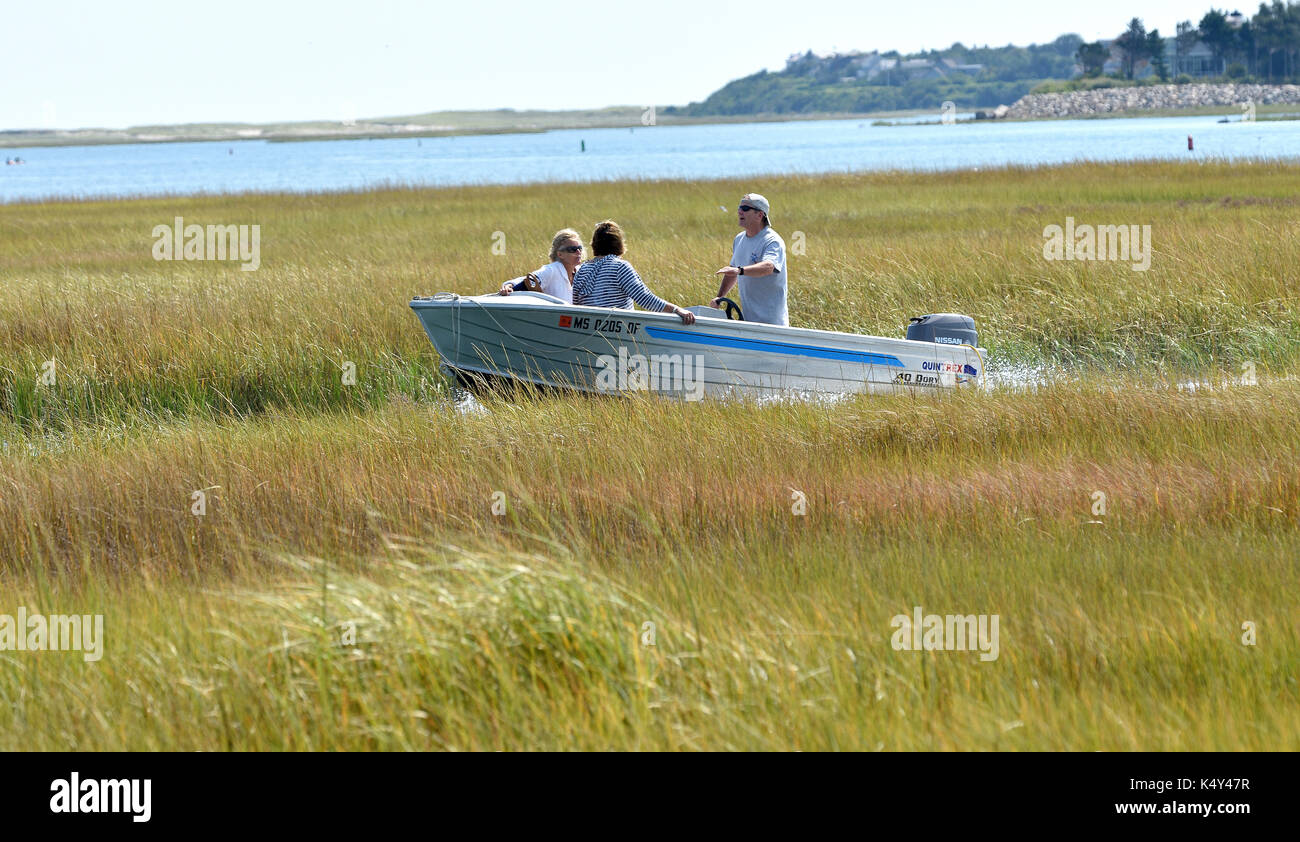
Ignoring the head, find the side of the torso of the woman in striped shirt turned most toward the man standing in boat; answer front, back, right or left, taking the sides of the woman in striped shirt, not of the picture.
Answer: right

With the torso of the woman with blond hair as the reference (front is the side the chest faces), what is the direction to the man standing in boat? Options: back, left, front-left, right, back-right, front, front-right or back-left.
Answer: front-left

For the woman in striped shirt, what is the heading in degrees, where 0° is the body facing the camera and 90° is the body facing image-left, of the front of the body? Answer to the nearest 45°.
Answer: approximately 180°
